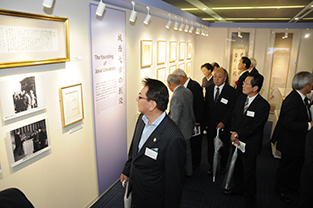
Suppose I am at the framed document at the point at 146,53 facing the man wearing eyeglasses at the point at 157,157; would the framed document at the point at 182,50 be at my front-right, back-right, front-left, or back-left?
back-left

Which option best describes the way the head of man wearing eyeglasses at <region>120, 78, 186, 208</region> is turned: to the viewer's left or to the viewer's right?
to the viewer's left

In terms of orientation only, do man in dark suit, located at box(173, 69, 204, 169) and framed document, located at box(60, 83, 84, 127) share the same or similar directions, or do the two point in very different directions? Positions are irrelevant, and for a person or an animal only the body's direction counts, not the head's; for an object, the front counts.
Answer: very different directions

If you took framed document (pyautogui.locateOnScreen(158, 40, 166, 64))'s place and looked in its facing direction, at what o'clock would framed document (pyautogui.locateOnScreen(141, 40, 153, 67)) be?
framed document (pyautogui.locateOnScreen(141, 40, 153, 67)) is roughly at 2 o'clock from framed document (pyautogui.locateOnScreen(158, 40, 166, 64)).

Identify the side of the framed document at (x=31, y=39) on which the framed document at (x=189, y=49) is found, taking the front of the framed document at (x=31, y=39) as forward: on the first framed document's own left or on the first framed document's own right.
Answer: on the first framed document's own left

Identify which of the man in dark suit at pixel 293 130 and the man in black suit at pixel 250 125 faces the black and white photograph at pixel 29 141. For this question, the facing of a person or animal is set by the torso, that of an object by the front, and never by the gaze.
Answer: the man in black suit

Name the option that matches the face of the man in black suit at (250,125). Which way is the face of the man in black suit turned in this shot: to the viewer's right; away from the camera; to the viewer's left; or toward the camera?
to the viewer's left

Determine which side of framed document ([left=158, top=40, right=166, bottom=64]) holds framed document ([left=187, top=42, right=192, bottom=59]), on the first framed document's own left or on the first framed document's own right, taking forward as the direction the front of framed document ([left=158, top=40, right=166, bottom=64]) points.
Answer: on the first framed document's own left

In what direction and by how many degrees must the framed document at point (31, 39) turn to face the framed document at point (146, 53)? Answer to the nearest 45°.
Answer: approximately 90° to its left
